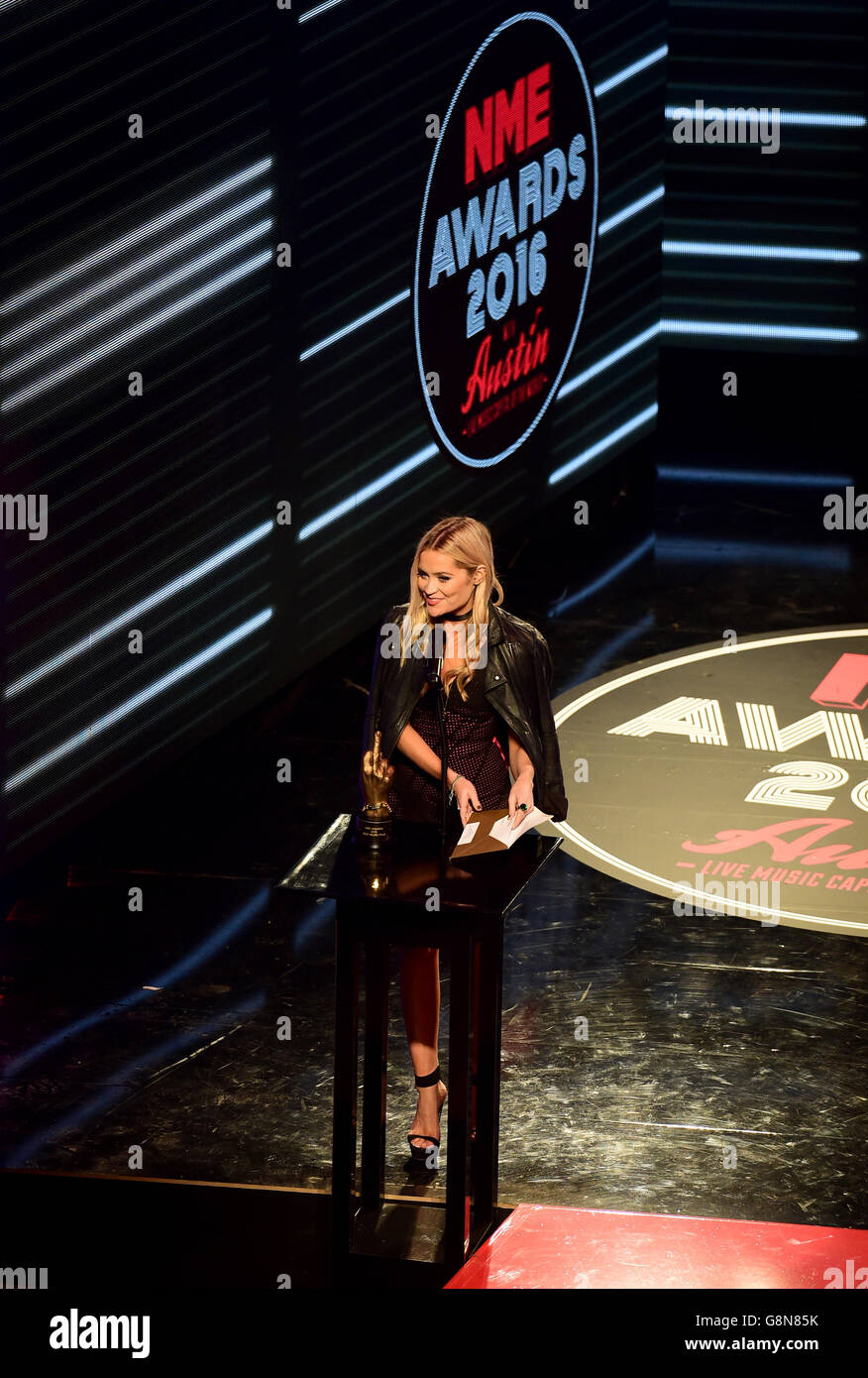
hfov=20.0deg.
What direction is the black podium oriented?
toward the camera

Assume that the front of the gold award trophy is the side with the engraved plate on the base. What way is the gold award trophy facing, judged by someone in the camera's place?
facing the viewer
